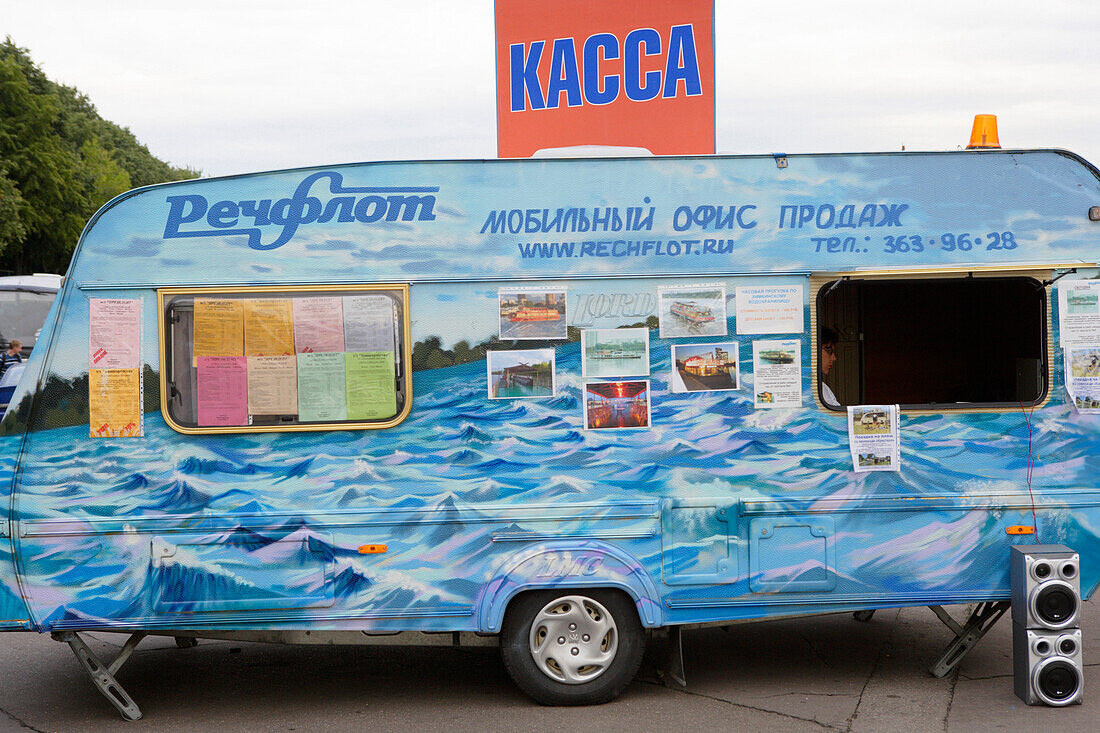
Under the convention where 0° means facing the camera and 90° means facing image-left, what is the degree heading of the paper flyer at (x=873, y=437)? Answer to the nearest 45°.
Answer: approximately 0°

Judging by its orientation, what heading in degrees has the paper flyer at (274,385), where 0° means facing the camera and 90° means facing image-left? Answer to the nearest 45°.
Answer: approximately 0°

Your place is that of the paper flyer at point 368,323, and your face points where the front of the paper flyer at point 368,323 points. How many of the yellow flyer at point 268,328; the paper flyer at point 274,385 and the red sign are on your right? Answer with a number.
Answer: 2

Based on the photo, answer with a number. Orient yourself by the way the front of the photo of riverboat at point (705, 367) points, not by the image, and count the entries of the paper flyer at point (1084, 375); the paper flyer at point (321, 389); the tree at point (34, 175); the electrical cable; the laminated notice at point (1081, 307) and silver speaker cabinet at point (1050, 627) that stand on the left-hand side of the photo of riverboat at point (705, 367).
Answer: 4

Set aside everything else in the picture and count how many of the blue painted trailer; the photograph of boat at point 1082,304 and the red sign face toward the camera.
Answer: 2

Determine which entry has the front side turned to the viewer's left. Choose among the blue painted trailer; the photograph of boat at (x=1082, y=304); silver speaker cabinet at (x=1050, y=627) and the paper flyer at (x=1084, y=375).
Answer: the blue painted trailer

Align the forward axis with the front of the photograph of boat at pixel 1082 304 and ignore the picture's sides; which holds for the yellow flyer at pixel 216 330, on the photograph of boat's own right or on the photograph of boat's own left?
on the photograph of boat's own right
